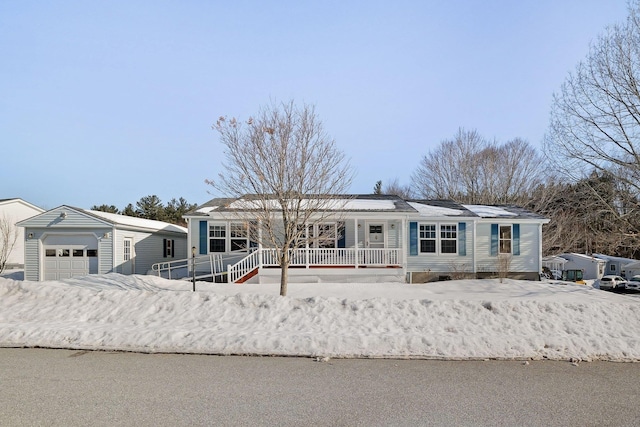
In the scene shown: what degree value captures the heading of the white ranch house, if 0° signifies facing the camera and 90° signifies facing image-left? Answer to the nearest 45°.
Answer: approximately 0°

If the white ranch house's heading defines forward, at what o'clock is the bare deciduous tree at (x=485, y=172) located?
The bare deciduous tree is roughly at 7 o'clock from the white ranch house.

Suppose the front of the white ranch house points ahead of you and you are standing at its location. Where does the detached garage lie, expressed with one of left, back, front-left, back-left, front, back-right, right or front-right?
right

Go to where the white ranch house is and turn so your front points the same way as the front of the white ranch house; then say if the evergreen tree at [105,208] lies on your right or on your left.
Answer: on your right

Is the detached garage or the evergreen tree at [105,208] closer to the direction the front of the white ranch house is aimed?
the detached garage

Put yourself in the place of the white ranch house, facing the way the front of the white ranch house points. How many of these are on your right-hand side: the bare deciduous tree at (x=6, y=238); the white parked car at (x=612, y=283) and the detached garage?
2

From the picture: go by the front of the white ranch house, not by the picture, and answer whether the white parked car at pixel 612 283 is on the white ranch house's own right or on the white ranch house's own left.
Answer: on the white ranch house's own left

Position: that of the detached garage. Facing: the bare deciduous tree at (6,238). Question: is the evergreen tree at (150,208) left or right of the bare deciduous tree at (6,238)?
right

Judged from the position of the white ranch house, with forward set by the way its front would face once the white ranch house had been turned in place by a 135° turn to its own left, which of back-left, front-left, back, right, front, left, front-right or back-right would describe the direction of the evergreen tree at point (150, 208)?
left
